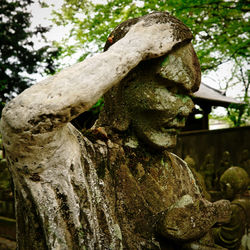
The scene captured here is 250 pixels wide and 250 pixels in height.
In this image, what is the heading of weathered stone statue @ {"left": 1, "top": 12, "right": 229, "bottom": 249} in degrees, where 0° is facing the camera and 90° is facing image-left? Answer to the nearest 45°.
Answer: approximately 315°

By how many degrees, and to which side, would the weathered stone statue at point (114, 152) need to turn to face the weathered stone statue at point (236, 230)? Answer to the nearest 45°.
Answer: approximately 90° to its left
